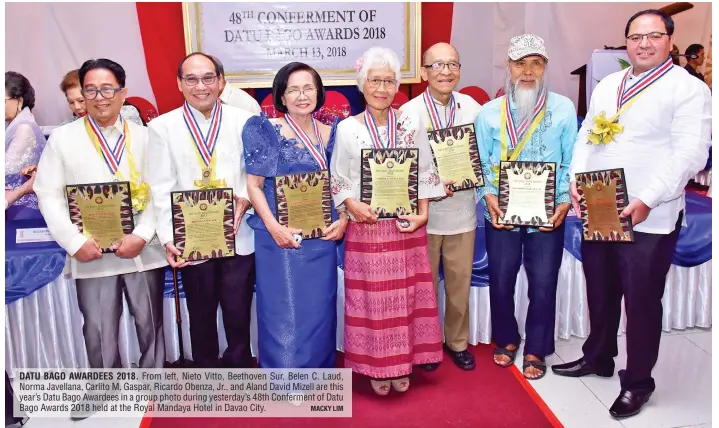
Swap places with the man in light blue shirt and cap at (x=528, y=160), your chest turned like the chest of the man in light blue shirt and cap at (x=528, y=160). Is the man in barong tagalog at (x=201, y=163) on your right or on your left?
on your right

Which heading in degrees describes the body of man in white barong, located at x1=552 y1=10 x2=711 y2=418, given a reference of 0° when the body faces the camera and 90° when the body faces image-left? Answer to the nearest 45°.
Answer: approximately 45°

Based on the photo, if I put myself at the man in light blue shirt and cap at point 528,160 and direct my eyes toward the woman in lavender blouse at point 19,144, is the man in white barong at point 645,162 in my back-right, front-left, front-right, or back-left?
back-left

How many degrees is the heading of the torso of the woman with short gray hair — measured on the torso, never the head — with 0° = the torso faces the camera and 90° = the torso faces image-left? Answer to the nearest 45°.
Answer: approximately 0°

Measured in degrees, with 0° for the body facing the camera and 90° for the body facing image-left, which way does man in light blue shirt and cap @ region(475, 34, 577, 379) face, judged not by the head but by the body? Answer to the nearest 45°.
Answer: approximately 0°
